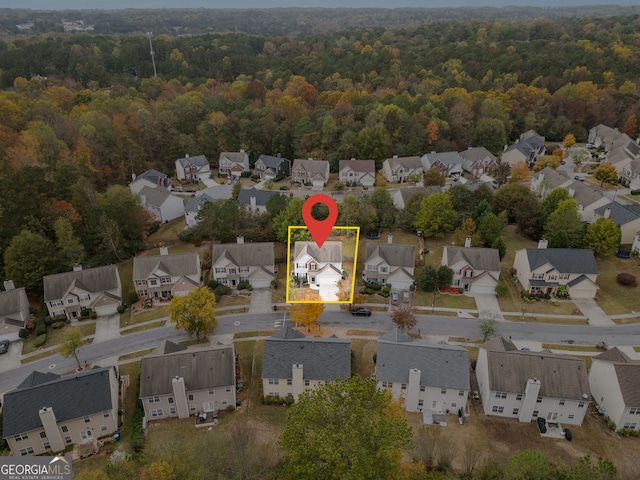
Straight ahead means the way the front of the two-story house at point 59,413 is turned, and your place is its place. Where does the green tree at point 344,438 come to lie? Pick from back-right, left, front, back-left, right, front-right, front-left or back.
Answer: back-right

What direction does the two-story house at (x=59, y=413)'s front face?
away from the camera

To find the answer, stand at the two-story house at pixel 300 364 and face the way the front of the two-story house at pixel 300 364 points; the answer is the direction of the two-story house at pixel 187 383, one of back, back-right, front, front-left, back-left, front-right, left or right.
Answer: left

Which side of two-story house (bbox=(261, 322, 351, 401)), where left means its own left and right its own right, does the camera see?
back

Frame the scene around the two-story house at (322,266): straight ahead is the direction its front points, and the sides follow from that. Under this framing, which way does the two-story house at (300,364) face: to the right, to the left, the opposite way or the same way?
the opposite way

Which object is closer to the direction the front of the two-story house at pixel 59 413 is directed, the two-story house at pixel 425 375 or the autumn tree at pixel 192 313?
the autumn tree

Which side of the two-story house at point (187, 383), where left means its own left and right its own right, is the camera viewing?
back

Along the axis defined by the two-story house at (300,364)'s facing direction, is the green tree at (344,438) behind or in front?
behind

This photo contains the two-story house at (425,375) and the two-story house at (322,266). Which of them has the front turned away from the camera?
the two-story house at (425,375)

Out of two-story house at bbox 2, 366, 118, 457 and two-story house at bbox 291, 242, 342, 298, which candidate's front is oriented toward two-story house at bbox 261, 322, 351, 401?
two-story house at bbox 291, 242, 342, 298

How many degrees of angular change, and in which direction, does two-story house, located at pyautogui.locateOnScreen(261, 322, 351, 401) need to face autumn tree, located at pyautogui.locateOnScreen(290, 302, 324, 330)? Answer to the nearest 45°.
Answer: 0° — it already faces it
